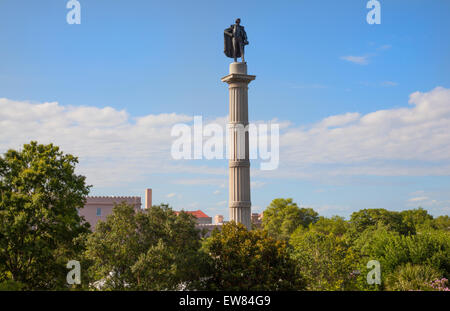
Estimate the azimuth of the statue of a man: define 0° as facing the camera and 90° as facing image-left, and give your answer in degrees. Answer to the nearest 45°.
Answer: approximately 315°

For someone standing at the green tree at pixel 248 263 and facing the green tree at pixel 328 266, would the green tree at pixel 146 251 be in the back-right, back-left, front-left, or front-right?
back-left

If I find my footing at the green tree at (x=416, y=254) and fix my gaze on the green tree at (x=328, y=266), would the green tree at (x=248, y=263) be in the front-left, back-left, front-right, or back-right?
front-left

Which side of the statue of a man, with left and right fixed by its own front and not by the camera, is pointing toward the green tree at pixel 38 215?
right
